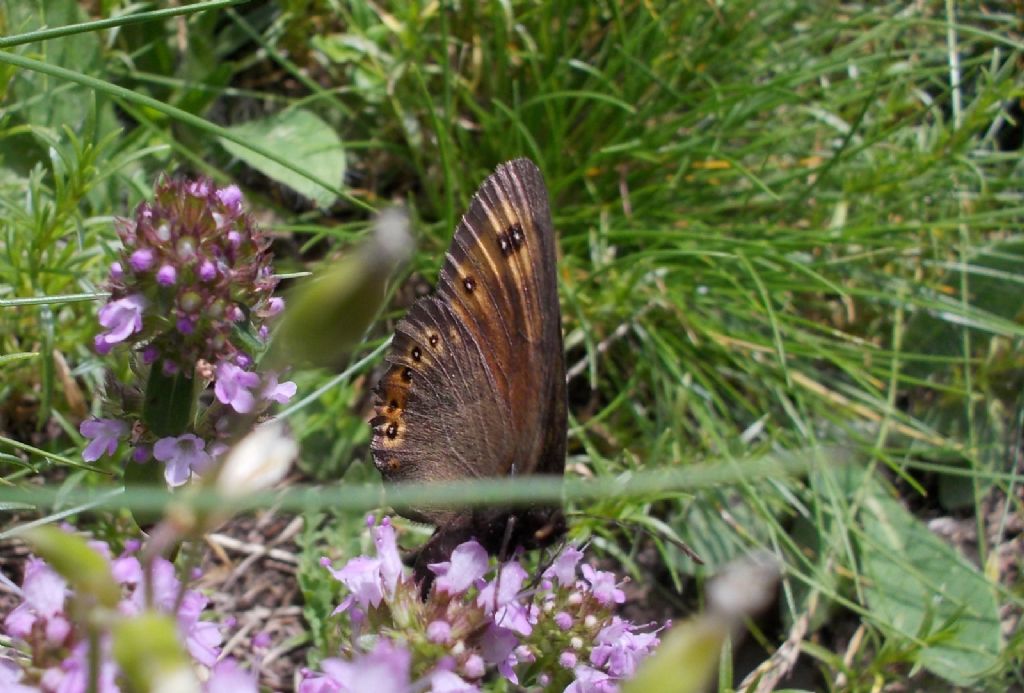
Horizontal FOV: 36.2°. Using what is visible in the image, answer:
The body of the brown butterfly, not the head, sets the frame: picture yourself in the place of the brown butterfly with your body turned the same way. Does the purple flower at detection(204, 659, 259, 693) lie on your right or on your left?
on your right

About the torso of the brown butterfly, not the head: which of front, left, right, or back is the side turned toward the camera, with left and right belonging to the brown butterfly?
right

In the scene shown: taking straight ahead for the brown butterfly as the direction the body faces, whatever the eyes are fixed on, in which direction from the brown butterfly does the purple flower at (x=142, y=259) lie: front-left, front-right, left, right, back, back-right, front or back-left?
back-right
